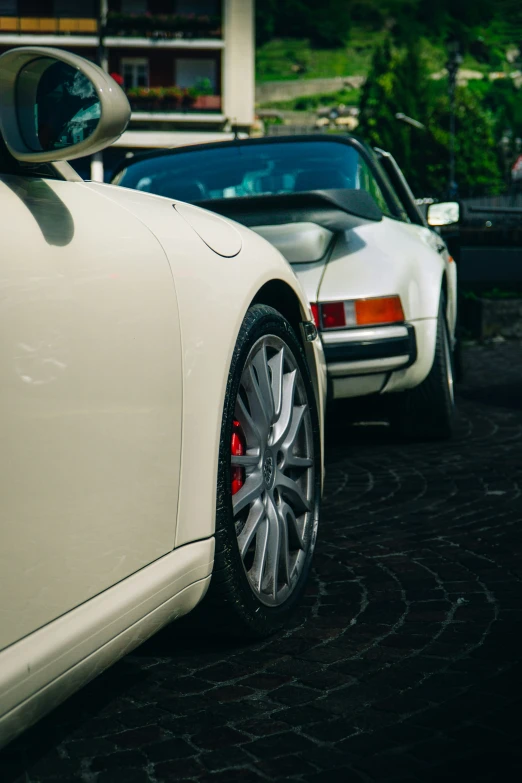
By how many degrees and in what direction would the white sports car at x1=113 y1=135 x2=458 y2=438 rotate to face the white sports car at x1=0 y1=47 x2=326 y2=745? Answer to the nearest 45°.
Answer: approximately 180°

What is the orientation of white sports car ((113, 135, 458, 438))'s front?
away from the camera

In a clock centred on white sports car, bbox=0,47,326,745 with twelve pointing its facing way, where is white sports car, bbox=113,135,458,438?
white sports car, bbox=113,135,458,438 is roughly at 11 o'clock from white sports car, bbox=0,47,326,745.

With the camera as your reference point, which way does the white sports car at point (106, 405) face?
facing away from the viewer and to the right of the viewer
